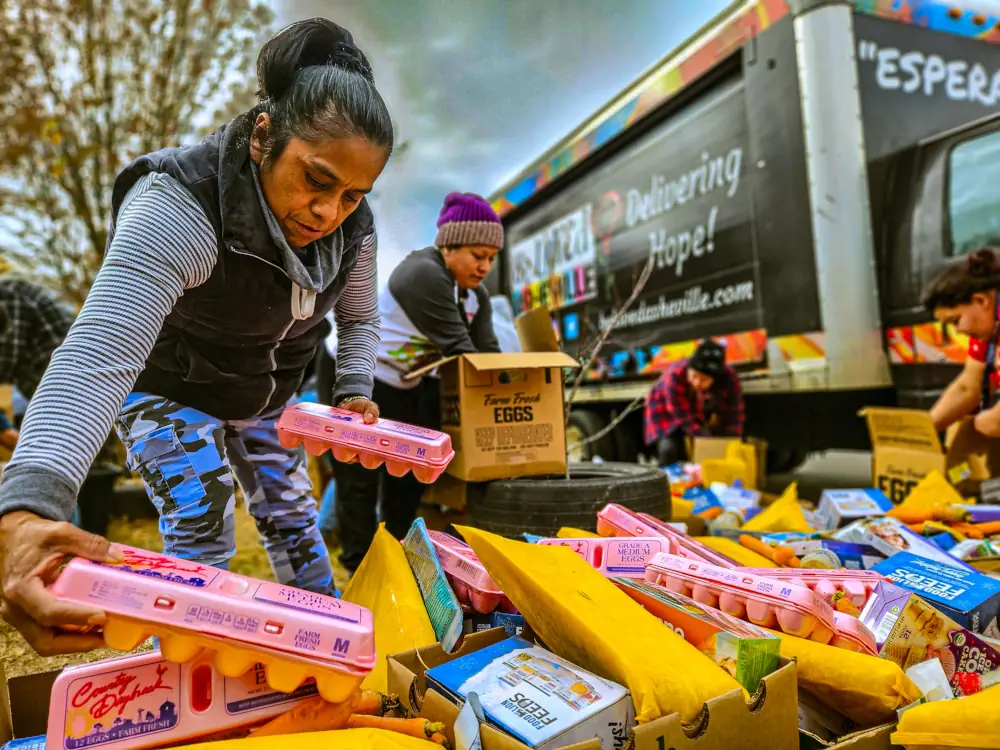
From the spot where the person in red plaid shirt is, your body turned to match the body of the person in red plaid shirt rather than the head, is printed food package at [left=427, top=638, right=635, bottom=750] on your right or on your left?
on your right

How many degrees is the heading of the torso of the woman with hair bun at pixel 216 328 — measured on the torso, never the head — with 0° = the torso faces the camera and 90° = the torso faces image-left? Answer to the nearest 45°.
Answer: approximately 315°

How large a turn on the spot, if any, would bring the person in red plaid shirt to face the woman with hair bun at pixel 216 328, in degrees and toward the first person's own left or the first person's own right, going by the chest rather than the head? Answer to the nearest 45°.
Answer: approximately 45° to the first person's own right

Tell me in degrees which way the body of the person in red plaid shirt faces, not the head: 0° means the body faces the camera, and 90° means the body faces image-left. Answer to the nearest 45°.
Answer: approximately 315°

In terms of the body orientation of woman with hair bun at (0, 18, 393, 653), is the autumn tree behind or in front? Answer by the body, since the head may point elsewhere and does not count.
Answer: behind

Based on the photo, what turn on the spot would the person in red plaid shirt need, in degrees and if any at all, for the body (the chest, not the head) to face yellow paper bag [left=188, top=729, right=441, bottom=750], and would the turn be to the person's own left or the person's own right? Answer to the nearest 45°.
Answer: approximately 45° to the person's own right

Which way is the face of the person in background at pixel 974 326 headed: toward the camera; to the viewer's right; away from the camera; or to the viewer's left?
to the viewer's left

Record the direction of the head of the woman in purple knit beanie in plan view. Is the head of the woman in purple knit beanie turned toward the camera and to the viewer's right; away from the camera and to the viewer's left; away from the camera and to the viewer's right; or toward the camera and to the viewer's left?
toward the camera and to the viewer's right

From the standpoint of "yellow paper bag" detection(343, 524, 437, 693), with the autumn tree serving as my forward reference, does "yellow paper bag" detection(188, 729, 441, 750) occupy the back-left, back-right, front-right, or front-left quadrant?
back-left

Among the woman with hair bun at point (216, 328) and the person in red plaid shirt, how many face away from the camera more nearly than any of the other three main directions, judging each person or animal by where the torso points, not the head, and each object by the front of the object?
0
